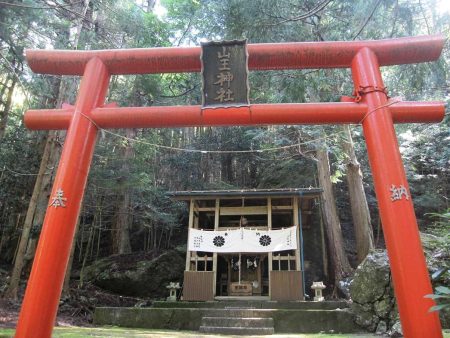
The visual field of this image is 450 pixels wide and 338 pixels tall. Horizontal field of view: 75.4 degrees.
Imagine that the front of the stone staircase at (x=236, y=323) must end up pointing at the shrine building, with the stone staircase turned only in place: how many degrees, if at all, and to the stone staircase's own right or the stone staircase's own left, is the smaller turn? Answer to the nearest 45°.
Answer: approximately 180°

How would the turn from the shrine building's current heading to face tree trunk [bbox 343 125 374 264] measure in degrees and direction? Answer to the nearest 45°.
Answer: approximately 90° to its left

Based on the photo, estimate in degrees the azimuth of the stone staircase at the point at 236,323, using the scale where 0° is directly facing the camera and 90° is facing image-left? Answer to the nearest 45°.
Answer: approximately 0°

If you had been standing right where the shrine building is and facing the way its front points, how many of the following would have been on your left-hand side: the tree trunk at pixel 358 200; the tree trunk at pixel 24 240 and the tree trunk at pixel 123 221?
1

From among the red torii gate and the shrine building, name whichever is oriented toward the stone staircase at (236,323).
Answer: the shrine building

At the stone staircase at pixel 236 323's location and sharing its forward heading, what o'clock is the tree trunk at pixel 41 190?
The tree trunk is roughly at 3 o'clock from the stone staircase.

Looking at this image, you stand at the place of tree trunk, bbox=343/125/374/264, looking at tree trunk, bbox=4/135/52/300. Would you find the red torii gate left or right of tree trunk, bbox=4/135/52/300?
left

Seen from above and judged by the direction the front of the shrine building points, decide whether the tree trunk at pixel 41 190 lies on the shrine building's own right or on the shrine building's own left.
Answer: on the shrine building's own right

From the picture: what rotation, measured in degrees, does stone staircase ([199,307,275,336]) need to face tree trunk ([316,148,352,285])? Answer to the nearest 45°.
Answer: approximately 135° to its left

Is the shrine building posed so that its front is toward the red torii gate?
yes

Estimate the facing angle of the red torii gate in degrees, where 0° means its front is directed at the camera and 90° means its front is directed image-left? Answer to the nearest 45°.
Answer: approximately 0°
